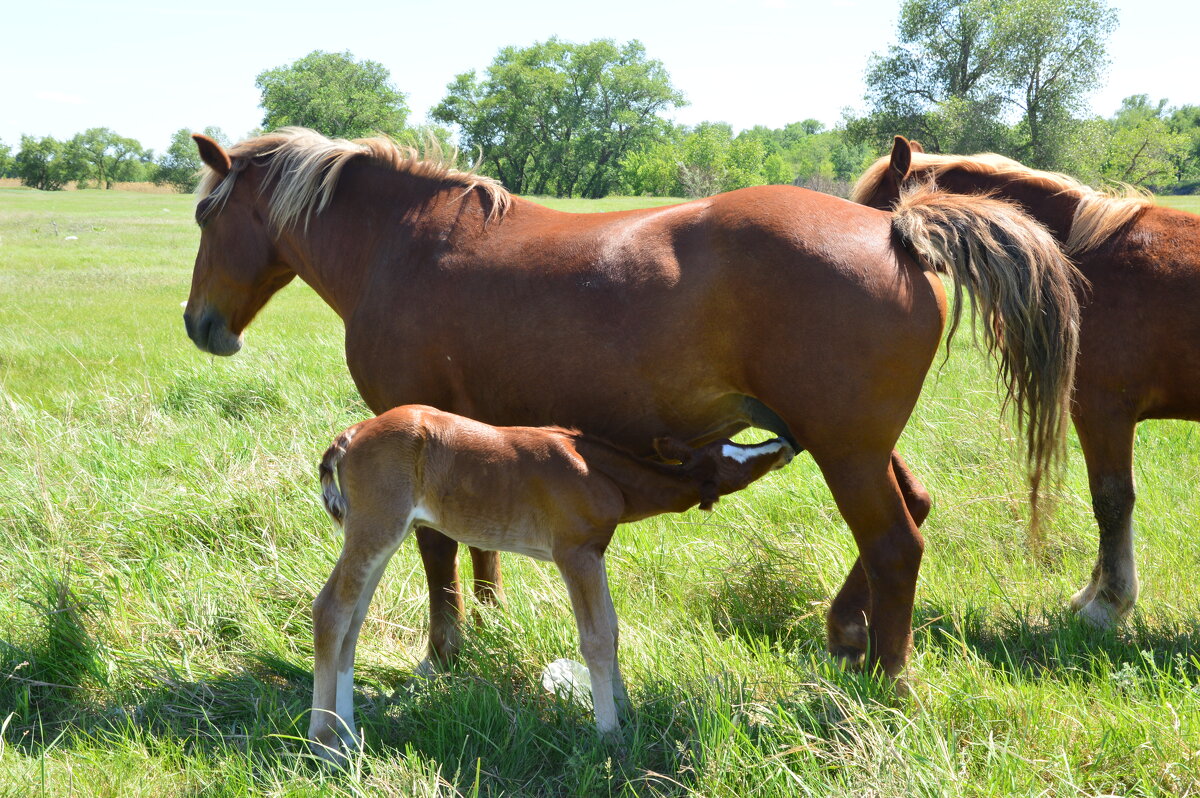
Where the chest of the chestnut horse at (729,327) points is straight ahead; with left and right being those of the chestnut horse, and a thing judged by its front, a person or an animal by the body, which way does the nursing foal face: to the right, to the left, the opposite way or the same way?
the opposite way

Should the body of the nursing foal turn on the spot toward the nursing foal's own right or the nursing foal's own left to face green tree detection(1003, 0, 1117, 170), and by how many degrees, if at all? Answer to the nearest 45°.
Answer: approximately 45° to the nursing foal's own left

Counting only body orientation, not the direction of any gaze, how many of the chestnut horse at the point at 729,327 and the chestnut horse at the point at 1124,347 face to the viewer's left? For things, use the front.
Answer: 2

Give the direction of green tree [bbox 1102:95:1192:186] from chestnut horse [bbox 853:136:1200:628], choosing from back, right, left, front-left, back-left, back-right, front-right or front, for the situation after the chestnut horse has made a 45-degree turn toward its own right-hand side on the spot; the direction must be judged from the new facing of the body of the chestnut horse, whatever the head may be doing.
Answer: front-right

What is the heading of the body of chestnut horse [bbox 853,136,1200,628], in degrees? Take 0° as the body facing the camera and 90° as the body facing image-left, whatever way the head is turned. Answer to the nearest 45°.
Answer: approximately 90°

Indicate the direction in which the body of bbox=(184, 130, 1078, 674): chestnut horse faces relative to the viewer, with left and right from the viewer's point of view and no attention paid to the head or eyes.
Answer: facing to the left of the viewer

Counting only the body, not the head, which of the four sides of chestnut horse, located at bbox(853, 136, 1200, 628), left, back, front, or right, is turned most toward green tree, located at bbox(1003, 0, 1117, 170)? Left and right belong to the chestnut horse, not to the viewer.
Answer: right

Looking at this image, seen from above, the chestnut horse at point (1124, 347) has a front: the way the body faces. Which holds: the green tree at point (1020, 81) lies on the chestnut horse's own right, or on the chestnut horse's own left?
on the chestnut horse's own right

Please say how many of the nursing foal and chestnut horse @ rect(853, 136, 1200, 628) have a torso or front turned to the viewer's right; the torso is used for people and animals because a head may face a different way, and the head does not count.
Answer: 1

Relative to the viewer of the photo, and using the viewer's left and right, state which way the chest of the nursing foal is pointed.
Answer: facing to the right of the viewer

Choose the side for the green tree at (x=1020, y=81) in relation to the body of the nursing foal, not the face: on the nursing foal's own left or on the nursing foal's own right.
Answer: on the nursing foal's own left

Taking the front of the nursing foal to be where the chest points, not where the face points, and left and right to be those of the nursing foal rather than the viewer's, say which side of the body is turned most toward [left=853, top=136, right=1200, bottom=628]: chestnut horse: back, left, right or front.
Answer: front
